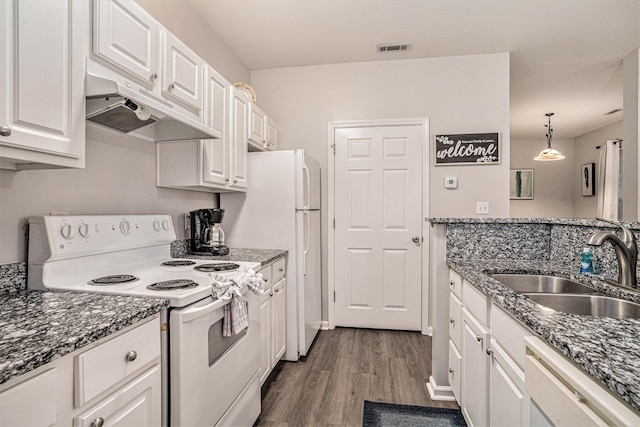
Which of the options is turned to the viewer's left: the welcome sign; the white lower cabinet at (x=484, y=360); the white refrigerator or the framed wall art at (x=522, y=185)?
the white lower cabinet

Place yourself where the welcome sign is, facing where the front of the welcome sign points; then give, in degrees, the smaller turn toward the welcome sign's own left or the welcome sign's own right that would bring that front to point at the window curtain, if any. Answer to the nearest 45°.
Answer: approximately 135° to the welcome sign's own left

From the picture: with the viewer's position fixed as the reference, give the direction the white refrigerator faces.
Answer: facing to the right of the viewer

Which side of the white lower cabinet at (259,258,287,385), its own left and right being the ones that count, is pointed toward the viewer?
right

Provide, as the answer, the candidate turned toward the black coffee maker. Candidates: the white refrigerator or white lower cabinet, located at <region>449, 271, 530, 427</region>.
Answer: the white lower cabinet

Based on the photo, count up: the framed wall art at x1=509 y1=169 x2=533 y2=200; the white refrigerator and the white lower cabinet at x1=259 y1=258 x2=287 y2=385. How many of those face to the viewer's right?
2

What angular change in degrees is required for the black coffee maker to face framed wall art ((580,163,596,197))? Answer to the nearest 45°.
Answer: approximately 45° to its left

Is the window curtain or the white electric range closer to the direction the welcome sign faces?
the white electric range

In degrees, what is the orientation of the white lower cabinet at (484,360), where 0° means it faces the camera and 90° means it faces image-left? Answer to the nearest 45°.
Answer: approximately 90°

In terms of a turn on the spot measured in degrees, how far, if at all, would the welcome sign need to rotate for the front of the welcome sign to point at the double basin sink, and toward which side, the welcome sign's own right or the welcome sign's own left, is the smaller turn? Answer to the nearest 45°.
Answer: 0° — it already faces it
